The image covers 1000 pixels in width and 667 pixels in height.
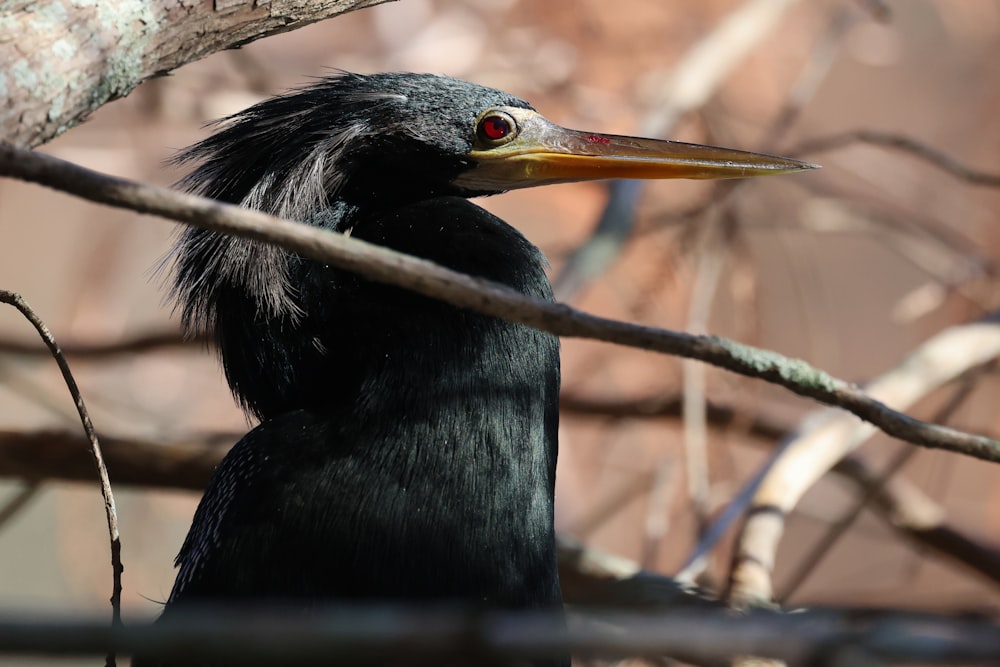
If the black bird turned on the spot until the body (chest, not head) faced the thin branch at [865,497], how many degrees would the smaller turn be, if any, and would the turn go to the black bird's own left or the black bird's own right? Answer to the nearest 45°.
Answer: approximately 45° to the black bird's own left

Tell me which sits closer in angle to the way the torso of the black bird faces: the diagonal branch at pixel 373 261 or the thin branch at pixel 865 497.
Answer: the thin branch

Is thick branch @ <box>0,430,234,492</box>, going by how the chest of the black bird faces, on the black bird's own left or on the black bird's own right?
on the black bird's own left

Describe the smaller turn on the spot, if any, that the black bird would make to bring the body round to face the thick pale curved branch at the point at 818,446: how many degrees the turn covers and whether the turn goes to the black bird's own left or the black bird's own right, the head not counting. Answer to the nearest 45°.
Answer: approximately 45° to the black bird's own left

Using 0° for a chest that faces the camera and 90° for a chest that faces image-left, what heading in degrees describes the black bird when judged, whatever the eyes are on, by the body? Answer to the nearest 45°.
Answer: approximately 270°

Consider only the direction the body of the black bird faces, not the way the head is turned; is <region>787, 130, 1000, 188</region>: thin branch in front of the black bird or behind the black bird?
in front

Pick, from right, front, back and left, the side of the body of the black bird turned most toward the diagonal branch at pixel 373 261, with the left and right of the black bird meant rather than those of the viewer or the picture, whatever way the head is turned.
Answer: right

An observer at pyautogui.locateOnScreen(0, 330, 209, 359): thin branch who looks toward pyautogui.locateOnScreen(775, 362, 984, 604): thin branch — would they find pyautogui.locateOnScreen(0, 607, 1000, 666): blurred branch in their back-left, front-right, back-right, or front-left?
front-right

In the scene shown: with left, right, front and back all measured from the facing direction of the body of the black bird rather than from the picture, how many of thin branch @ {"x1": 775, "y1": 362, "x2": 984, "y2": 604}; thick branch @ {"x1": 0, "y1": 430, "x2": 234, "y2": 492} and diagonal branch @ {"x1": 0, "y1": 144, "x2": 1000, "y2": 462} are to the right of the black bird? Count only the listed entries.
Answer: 1

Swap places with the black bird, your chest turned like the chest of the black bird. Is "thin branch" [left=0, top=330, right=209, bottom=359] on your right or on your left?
on your left
